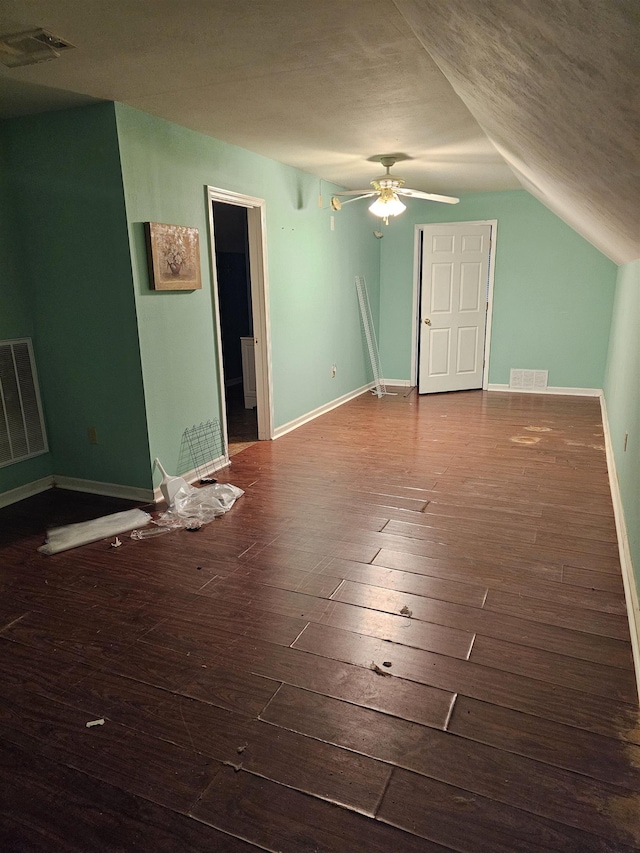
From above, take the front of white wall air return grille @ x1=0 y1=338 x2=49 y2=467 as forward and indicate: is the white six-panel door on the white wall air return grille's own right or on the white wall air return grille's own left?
on the white wall air return grille's own left

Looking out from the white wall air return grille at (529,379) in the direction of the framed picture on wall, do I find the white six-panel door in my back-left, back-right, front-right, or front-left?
front-right

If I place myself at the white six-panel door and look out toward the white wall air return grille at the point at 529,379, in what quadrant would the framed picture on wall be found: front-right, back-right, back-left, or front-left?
back-right

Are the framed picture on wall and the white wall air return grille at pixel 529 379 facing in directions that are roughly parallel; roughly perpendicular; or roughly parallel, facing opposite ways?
roughly perpendicular

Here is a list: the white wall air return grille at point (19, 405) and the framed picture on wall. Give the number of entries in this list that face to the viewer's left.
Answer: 0

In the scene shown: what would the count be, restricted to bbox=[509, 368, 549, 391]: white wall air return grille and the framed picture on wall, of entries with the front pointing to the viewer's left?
0

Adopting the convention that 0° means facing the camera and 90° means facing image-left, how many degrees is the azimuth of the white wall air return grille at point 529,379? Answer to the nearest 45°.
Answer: approximately 0°

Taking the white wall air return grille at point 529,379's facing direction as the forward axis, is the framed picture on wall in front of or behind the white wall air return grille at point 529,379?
in front

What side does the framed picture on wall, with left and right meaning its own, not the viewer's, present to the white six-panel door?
left

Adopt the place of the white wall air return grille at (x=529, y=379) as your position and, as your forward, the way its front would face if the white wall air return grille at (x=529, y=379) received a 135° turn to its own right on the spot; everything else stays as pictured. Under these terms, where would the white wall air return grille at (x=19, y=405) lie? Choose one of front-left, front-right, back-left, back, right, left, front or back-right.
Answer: left

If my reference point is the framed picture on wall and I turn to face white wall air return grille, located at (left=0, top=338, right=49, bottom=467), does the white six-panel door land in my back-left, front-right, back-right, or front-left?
back-right

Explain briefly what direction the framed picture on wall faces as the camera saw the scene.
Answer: facing the viewer and to the right of the viewer

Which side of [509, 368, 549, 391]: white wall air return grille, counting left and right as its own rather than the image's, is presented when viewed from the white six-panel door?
right

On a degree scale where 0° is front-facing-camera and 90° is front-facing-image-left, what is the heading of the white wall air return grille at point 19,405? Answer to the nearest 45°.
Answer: approximately 315°

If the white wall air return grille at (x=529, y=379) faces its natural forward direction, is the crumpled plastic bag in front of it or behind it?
in front

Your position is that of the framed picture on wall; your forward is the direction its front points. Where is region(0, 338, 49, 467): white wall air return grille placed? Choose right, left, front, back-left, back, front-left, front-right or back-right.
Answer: back-right
